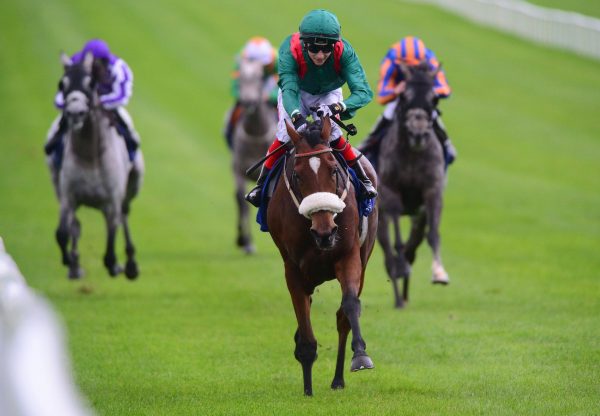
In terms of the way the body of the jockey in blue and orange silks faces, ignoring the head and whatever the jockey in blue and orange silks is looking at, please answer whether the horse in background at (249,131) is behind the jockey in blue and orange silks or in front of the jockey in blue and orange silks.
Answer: behind

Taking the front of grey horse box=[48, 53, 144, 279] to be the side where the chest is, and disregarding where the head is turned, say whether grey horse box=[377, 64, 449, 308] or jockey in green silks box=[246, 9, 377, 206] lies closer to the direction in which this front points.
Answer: the jockey in green silks

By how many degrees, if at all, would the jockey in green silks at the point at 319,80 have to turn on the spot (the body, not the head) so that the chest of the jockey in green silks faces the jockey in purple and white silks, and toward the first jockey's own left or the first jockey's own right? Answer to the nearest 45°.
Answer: approximately 135° to the first jockey's own right

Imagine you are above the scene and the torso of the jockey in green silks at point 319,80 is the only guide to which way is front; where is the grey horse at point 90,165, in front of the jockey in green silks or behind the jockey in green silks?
behind

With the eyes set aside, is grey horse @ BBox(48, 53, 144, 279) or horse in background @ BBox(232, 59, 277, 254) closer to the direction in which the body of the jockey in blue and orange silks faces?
the grey horse

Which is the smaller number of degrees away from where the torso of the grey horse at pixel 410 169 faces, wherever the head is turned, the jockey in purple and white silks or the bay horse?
the bay horse

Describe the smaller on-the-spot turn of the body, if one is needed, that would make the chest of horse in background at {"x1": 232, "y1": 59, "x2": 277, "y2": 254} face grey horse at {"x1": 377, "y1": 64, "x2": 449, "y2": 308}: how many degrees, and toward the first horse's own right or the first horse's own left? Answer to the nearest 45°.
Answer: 0° — it already faces it
